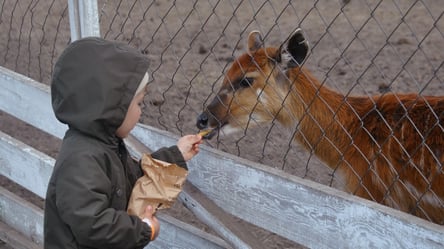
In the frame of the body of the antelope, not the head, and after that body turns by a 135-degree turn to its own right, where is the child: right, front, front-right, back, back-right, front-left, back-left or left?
back

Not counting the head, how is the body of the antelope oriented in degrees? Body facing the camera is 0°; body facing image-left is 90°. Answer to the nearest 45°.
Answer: approximately 90°

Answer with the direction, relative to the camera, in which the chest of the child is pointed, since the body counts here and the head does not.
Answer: to the viewer's right

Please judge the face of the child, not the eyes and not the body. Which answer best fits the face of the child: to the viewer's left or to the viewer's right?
to the viewer's right
